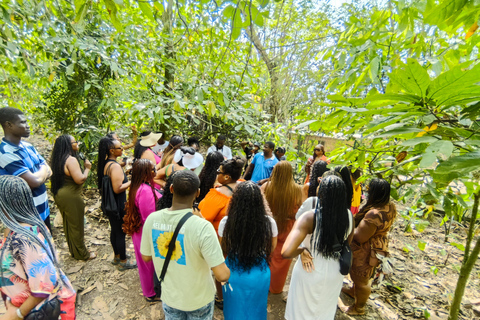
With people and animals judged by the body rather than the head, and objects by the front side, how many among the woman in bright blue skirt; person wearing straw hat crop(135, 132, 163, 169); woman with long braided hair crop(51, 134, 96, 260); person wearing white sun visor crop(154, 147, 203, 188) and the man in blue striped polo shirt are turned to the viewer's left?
0

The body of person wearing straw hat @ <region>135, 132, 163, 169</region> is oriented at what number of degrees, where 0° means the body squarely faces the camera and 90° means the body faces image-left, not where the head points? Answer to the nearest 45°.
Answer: approximately 270°

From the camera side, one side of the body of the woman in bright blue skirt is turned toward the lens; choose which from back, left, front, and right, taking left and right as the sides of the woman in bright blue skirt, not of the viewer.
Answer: back

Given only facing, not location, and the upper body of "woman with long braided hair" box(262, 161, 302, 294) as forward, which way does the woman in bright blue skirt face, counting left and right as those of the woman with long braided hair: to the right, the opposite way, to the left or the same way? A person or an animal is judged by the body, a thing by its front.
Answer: the same way

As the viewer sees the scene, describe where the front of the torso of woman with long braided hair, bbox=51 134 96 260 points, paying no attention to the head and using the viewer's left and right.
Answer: facing to the right of the viewer

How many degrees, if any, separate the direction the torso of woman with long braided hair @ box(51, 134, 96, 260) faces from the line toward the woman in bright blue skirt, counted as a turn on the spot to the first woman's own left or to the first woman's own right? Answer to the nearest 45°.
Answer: approximately 45° to the first woman's own right

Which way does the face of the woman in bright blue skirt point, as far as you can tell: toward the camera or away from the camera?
away from the camera

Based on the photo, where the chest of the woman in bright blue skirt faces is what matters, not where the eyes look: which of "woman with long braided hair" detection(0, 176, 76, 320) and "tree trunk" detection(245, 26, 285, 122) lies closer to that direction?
the tree trunk

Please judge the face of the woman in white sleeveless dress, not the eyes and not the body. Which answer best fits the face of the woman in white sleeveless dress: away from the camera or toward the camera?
away from the camera

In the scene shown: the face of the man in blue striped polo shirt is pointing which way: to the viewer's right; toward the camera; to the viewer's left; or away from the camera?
to the viewer's right

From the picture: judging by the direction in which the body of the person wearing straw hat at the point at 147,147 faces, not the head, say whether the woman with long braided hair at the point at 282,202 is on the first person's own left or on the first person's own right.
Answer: on the first person's own right

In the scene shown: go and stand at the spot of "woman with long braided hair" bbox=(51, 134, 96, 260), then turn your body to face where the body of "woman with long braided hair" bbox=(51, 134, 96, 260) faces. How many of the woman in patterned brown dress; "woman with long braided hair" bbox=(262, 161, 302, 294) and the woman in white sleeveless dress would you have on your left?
0

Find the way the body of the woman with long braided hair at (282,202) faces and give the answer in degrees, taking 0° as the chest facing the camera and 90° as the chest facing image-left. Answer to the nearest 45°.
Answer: approximately 180°

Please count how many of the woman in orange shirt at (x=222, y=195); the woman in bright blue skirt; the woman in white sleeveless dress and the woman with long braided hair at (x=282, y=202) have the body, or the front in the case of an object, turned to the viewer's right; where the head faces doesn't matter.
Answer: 0

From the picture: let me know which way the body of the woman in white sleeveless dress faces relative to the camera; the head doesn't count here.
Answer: away from the camera

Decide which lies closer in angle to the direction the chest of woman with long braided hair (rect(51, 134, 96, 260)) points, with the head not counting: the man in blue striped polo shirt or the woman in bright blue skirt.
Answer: the woman in bright blue skirt

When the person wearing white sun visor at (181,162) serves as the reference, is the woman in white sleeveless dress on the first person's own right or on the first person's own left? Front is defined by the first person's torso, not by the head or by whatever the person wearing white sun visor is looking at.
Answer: on the first person's own right
